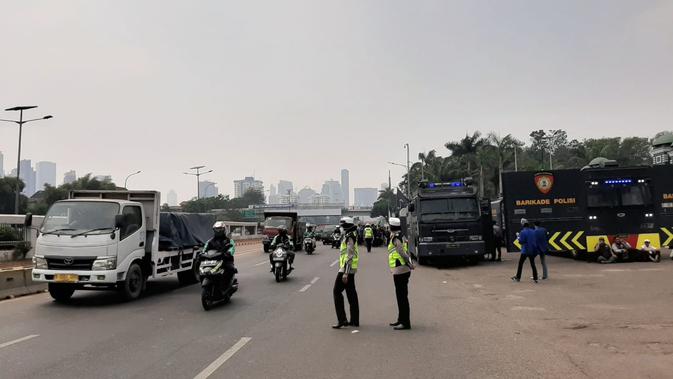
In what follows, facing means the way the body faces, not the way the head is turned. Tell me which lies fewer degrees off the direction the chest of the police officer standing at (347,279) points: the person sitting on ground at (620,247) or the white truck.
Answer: the white truck

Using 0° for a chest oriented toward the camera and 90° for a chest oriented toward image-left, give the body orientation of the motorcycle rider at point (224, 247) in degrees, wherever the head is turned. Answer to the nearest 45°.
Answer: approximately 45°

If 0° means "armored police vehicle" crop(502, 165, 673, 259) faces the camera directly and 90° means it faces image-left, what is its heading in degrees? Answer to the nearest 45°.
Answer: approximately 0°

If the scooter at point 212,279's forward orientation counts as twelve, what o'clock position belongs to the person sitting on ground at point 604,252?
The person sitting on ground is roughly at 7 o'clock from the scooter.

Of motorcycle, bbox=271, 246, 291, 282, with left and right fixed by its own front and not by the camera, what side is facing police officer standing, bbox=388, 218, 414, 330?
front
